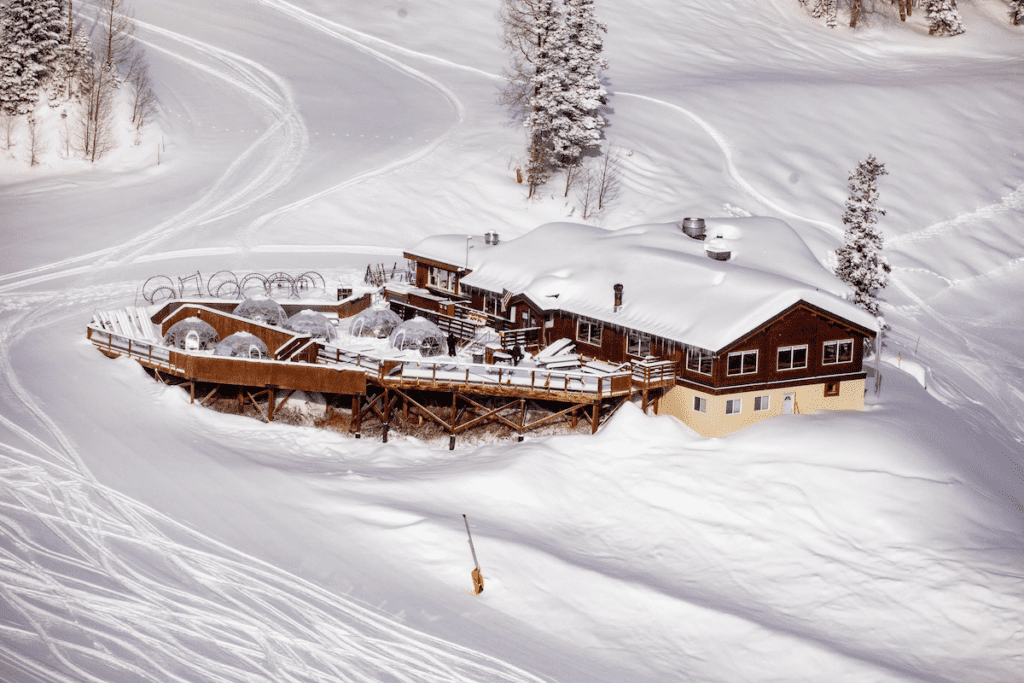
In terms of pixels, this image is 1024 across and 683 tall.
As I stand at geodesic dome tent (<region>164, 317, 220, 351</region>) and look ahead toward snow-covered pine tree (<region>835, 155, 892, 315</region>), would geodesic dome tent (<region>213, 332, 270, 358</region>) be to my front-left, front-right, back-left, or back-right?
front-right
